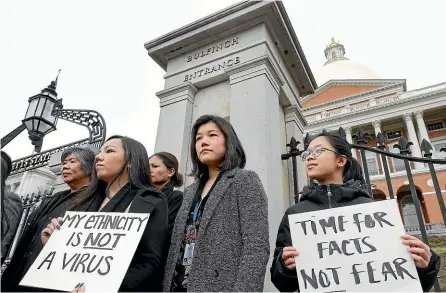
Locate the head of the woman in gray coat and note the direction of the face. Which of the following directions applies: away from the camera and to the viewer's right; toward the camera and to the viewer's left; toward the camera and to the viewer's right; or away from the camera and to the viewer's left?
toward the camera and to the viewer's left

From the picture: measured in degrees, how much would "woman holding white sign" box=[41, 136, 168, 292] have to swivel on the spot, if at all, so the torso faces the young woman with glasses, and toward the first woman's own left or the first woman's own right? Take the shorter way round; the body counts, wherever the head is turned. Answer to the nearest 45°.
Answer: approximately 90° to the first woman's own left

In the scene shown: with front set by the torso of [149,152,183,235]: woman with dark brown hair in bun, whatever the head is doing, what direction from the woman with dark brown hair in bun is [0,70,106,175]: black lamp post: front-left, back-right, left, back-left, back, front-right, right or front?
right

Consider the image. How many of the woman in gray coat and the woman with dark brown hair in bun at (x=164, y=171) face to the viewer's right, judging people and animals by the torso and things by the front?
0

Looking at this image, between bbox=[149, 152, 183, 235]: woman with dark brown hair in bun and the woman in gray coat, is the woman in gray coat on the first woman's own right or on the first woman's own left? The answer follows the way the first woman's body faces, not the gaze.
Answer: on the first woman's own left

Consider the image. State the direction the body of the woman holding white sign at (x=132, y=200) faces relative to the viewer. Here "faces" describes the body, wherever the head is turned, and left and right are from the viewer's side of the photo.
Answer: facing the viewer and to the left of the viewer

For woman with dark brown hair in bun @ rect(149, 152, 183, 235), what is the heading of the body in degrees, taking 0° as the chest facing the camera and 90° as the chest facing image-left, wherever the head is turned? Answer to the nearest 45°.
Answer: approximately 45°

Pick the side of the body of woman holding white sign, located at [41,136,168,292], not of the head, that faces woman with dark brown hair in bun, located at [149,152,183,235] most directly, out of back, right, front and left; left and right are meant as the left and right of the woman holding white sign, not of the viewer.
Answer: back

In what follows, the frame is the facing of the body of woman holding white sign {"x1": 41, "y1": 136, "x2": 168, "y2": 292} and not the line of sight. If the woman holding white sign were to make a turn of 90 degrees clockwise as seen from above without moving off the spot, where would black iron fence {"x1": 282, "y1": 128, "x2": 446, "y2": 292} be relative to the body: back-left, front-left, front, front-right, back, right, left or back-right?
back-right

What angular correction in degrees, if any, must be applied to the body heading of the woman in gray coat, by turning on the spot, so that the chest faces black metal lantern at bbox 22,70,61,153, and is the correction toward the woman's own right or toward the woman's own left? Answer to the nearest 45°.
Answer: approximately 90° to the woman's own right
